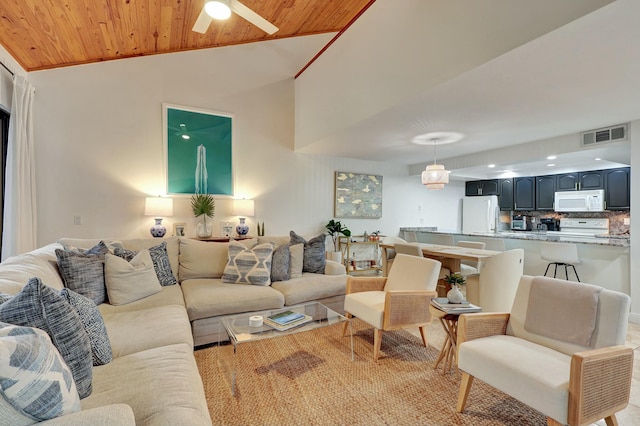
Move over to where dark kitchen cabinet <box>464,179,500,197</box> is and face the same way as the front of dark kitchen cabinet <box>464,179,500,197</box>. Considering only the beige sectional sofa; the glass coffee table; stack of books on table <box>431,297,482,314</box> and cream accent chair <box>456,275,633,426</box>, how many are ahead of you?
4

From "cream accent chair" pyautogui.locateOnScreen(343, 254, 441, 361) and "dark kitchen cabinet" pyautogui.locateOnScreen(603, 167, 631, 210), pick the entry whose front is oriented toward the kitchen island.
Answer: the dark kitchen cabinet

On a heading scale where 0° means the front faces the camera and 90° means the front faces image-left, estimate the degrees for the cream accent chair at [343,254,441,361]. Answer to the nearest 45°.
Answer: approximately 45°

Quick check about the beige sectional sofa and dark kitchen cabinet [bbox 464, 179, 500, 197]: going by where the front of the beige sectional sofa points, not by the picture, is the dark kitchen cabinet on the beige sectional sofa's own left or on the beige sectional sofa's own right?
on the beige sectional sofa's own left

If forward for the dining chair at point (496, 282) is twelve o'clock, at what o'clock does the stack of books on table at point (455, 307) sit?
The stack of books on table is roughly at 8 o'clock from the dining chair.

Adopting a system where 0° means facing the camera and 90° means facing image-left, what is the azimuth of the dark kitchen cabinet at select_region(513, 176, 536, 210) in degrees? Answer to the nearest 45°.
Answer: approximately 0°

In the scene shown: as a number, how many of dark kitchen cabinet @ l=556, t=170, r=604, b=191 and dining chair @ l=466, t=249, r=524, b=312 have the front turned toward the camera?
1

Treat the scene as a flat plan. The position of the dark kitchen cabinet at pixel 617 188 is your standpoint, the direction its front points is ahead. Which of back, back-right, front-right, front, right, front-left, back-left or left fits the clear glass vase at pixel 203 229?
front-right

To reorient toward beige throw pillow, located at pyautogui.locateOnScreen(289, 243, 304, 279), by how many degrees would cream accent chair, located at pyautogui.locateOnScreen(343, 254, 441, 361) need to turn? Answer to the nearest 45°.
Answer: approximately 90° to its right

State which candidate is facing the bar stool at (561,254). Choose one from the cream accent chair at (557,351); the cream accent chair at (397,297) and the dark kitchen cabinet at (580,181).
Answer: the dark kitchen cabinet

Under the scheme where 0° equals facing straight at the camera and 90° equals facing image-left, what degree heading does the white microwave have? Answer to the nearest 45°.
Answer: approximately 0°

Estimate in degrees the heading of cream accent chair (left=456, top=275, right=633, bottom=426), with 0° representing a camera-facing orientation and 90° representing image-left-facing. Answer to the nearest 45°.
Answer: approximately 45°

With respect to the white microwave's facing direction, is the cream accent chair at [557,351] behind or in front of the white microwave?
in front
